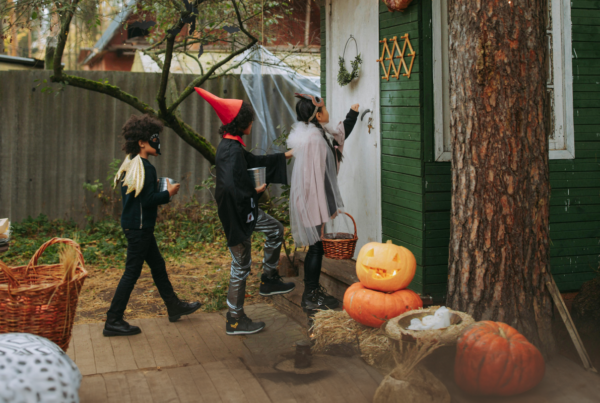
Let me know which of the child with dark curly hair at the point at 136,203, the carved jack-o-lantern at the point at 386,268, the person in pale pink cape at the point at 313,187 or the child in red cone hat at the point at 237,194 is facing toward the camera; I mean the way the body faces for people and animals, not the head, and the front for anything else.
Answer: the carved jack-o-lantern

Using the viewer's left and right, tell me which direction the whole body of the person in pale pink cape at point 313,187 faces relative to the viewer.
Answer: facing to the right of the viewer

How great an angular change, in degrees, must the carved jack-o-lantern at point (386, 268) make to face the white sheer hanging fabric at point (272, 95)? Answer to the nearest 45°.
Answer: approximately 180°

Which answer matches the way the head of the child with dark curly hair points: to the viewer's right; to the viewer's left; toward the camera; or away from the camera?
to the viewer's right

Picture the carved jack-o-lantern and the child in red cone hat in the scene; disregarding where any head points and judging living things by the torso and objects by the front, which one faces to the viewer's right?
the child in red cone hat

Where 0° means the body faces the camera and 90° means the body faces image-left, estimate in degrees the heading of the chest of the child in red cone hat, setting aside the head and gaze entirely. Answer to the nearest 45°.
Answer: approximately 270°

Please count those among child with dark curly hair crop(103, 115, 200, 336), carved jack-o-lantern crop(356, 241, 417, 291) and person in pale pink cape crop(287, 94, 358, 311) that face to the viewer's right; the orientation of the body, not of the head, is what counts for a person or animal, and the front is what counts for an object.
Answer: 2

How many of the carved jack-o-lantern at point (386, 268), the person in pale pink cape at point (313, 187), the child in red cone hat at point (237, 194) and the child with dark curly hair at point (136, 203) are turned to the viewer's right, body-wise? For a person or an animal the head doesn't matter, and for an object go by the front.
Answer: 3

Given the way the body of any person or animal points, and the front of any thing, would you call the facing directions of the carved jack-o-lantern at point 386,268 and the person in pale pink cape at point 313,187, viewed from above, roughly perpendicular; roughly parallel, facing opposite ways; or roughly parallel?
roughly perpendicular

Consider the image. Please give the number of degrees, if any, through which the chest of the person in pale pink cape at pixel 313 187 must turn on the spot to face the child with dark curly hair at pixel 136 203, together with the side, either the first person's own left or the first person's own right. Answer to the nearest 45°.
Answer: approximately 180°

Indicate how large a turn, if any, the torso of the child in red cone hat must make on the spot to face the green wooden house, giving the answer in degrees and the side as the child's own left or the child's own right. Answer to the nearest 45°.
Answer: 0° — they already face it

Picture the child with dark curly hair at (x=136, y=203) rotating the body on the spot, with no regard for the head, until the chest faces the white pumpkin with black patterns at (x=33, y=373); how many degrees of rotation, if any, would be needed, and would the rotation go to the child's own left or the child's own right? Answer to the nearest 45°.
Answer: approximately 90° to the child's own right
